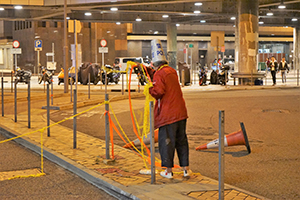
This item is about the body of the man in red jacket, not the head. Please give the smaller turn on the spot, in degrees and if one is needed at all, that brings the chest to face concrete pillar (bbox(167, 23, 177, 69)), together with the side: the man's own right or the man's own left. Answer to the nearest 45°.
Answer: approximately 45° to the man's own right

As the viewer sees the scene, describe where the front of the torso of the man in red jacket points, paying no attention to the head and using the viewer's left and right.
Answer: facing away from the viewer and to the left of the viewer

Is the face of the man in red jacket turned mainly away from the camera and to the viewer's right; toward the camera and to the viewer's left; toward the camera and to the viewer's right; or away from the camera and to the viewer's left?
away from the camera and to the viewer's left

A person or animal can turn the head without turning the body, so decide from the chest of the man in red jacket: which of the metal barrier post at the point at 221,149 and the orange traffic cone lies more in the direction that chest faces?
the orange traffic cone

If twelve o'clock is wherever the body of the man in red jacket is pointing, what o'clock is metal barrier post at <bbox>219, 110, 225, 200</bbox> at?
The metal barrier post is roughly at 7 o'clock from the man in red jacket.

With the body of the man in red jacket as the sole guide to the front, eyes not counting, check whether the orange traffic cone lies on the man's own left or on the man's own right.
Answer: on the man's own right
